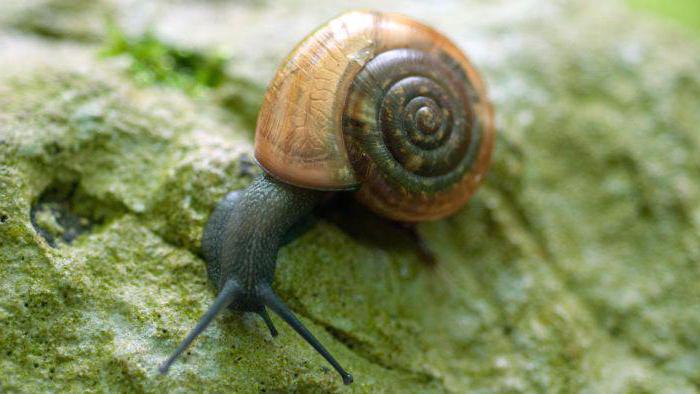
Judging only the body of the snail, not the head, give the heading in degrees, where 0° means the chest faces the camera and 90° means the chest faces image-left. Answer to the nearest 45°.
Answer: approximately 45°
